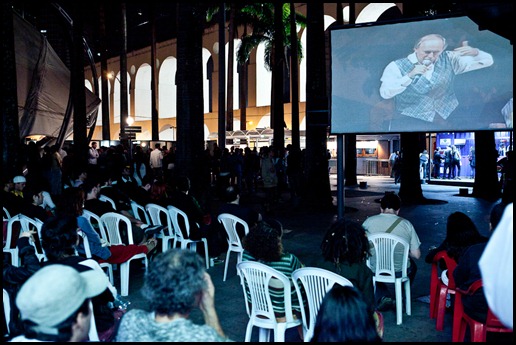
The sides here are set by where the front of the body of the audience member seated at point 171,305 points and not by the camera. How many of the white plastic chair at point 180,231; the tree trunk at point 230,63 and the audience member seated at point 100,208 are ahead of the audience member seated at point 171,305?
3

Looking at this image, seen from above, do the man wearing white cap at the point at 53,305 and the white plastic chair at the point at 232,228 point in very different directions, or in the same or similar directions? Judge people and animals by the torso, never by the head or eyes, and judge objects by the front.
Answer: same or similar directions

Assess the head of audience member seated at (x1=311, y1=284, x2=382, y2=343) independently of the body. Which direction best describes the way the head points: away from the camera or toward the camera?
away from the camera

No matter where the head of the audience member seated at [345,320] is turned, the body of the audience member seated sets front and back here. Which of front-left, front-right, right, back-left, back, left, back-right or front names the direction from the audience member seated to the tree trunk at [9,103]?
front-left

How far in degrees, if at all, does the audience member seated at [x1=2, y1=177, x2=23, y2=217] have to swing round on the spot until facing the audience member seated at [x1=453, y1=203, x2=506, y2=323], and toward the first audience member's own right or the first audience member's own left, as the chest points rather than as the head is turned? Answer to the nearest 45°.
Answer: approximately 90° to the first audience member's own right

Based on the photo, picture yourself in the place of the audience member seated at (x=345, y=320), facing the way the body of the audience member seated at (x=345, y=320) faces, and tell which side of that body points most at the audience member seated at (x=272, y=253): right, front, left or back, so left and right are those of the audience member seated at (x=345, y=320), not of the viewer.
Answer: front

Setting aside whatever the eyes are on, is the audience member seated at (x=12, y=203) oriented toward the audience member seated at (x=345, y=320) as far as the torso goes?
no

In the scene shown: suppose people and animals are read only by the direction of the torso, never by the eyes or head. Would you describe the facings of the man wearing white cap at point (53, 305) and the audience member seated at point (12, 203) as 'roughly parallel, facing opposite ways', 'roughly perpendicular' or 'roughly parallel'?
roughly parallel

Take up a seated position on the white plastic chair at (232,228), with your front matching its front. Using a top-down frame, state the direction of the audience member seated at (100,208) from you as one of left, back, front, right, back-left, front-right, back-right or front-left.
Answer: back-left

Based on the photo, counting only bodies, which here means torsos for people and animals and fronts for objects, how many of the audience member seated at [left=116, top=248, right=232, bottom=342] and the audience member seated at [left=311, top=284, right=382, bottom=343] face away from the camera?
2

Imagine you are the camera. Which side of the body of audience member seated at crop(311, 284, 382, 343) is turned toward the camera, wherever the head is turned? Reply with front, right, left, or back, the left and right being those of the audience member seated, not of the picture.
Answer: back

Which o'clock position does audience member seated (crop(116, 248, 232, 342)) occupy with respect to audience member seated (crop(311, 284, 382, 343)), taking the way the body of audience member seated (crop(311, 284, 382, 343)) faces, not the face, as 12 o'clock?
audience member seated (crop(116, 248, 232, 342)) is roughly at 9 o'clock from audience member seated (crop(311, 284, 382, 343)).

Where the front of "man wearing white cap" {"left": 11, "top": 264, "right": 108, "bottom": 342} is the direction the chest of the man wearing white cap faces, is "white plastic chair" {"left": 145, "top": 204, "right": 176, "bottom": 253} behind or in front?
in front

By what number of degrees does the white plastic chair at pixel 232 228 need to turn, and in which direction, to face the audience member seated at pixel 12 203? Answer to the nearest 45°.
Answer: approximately 135° to its left

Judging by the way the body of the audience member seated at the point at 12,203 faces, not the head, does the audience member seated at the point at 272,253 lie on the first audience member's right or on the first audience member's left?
on the first audience member's right

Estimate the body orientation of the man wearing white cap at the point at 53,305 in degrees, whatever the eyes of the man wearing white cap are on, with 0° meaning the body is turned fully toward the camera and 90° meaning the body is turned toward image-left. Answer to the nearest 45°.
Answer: approximately 225°

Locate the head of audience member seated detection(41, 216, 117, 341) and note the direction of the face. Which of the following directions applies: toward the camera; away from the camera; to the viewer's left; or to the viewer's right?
away from the camera

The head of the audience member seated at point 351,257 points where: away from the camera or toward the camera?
away from the camera

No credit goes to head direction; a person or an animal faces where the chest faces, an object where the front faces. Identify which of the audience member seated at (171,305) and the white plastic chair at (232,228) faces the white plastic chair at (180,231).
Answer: the audience member seated

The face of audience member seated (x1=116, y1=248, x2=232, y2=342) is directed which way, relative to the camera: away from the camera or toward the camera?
away from the camera

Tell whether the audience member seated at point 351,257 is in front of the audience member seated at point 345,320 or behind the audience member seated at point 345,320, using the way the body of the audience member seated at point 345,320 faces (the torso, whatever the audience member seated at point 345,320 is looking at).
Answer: in front

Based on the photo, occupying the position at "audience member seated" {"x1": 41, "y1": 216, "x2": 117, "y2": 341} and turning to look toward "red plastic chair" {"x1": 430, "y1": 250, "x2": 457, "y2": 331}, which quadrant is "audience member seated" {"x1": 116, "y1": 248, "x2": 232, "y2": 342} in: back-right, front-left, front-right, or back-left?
front-right
